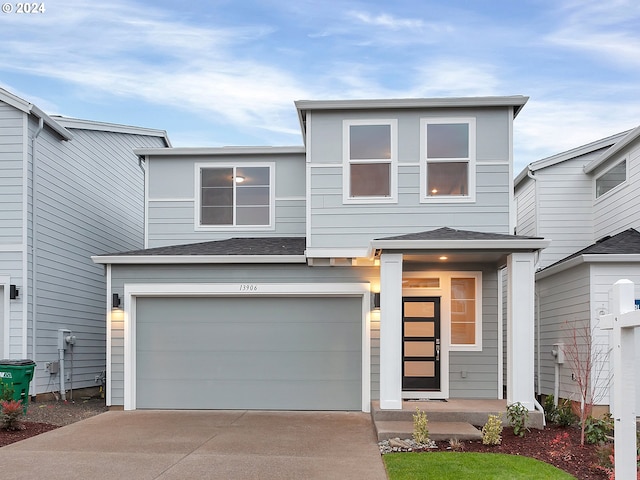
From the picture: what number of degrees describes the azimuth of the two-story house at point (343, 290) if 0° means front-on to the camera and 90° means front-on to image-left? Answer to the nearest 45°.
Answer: approximately 0°

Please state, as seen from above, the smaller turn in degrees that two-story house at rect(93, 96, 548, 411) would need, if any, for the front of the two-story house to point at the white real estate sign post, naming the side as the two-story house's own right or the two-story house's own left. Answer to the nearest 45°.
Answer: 0° — it already faces it

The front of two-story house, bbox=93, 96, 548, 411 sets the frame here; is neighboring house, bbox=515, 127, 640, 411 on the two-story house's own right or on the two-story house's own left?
on the two-story house's own left

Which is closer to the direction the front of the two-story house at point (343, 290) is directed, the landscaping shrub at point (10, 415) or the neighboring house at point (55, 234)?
the landscaping shrub
